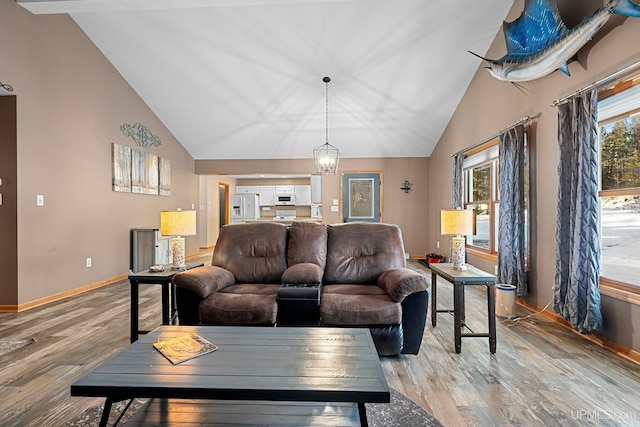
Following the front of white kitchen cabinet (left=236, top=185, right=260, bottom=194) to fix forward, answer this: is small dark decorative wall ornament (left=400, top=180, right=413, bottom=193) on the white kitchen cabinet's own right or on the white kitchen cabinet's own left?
on the white kitchen cabinet's own left

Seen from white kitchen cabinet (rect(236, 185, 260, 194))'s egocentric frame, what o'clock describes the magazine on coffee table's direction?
The magazine on coffee table is roughly at 12 o'clock from the white kitchen cabinet.

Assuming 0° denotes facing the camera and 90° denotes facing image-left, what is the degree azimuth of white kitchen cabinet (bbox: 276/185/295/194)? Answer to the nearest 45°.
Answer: approximately 0°

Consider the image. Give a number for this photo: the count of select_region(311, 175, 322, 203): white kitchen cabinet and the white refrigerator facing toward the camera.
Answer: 2

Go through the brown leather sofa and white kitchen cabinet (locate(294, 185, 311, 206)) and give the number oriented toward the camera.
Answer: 2

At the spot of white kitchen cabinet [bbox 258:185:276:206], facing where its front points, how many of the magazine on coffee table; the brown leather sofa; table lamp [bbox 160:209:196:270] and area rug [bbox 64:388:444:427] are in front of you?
4

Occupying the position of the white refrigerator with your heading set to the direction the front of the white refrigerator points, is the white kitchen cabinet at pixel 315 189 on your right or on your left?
on your left

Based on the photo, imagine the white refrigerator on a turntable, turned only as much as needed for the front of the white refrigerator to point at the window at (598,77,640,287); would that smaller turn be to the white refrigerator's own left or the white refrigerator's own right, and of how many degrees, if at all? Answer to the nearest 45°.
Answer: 0° — it already faces it

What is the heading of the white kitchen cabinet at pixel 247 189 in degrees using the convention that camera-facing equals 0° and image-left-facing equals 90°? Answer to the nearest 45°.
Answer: approximately 0°
